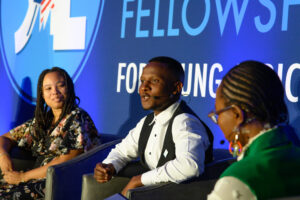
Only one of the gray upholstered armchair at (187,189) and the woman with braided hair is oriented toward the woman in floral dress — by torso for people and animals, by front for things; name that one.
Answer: the woman with braided hair

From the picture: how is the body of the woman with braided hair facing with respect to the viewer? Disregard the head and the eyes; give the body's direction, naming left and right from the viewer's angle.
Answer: facing away from the viewer and to the left of the viewer

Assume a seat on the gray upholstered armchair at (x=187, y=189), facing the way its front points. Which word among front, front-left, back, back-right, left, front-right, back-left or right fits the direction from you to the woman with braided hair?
front-left

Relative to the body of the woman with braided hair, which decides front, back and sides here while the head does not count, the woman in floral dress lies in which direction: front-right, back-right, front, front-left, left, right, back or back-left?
front

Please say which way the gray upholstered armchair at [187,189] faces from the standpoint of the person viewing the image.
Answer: facing the viewer and to the left of the viewer

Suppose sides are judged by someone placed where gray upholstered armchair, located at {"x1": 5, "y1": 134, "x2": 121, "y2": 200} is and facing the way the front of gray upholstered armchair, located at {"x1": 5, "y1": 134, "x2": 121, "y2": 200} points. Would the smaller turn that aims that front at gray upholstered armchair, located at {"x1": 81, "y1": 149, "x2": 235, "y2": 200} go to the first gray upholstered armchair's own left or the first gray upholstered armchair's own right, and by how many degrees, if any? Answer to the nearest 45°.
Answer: approximately 90° to the first gray upholstered armchair's own left

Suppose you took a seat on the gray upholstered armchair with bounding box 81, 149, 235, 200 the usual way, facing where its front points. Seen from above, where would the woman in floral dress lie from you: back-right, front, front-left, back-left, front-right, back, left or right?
right

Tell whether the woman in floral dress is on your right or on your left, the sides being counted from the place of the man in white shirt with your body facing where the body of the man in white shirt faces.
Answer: on your right

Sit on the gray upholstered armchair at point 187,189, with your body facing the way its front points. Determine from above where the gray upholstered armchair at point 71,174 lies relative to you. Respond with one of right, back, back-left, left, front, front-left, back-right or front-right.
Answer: right

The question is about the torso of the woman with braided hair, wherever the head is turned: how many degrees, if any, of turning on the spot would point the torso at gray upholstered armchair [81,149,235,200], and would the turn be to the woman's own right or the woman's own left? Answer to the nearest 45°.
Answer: approximately 45° to the woman's own right
